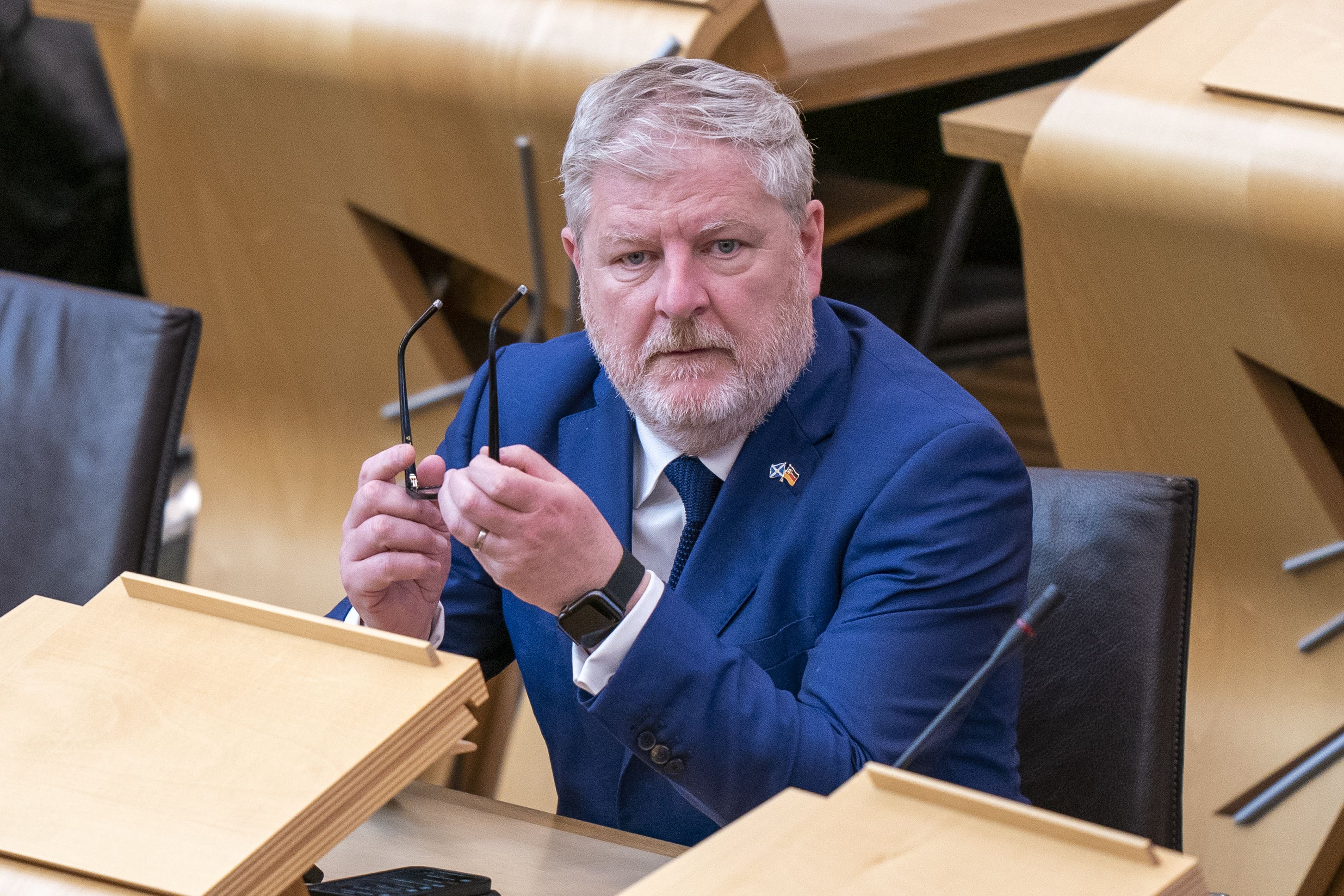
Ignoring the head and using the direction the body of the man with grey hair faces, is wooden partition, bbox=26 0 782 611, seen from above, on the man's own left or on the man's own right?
on the man's own right

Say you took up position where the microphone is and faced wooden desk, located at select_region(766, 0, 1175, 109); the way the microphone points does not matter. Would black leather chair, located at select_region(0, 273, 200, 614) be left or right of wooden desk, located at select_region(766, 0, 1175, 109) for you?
left

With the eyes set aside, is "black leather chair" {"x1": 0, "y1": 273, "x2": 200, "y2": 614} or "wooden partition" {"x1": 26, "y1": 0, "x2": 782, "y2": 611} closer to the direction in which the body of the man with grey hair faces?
the black leather chair

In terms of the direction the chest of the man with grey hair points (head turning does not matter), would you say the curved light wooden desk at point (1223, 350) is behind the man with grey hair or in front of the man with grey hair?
behind

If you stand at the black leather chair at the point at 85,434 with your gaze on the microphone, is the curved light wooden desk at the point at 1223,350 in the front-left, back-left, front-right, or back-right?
front-left

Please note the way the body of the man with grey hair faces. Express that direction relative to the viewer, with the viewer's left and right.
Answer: facing the viewer and to the left of the viewer

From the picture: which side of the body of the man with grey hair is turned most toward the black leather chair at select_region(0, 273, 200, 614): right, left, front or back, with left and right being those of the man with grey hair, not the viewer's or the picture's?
right

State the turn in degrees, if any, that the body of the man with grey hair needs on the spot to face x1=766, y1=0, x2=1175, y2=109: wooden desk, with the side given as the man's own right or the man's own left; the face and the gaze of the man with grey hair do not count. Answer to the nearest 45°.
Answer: approximately 135° to the man's own right

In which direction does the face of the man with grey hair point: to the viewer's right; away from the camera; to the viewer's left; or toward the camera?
toward the camera
